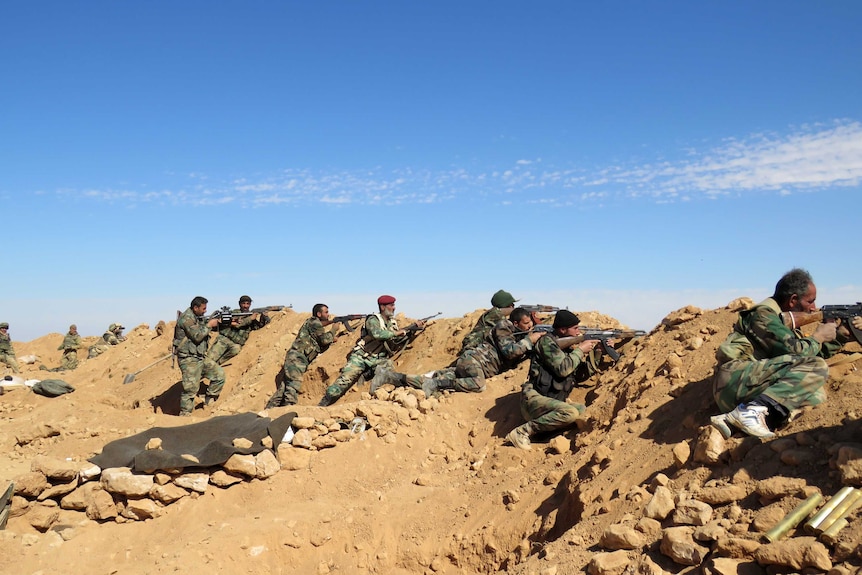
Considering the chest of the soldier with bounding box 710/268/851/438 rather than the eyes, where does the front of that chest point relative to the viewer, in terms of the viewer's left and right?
facing to the right of the viewer

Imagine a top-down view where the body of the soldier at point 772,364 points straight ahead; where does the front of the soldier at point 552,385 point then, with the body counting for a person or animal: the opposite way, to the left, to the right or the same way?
the same way

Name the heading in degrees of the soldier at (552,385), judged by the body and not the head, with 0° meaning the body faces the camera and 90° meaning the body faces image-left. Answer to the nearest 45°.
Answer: approximately 270°

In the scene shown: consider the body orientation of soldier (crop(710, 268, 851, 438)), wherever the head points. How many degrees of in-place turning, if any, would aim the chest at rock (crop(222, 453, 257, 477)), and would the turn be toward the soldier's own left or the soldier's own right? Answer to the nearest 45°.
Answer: approximately 180°

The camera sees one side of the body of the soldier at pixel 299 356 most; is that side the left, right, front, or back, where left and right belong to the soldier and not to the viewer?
right

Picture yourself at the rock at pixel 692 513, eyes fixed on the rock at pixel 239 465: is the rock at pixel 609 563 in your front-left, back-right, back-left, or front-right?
front-left

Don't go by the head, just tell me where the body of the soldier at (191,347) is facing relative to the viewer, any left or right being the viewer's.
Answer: facing to the right of the viewer

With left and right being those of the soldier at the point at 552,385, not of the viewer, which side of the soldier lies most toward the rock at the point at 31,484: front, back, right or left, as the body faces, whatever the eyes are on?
back

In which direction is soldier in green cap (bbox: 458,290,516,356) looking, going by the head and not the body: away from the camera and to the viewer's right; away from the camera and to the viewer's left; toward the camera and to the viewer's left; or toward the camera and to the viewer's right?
away from the camera and to the viewer's right

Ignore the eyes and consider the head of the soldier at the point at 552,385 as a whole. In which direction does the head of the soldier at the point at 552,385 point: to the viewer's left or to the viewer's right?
to the viewer's right

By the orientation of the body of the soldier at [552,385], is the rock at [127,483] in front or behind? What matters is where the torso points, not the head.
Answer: behind

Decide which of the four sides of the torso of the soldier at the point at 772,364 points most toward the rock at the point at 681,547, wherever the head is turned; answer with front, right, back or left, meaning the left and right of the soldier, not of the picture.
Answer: right

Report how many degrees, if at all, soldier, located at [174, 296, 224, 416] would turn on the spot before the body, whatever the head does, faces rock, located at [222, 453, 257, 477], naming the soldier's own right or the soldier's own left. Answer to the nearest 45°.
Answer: approximately 90° to the soldier's own right

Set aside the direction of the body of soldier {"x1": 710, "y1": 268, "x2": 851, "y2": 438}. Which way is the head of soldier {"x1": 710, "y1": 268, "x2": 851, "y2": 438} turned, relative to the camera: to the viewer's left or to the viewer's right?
to the viewer's right

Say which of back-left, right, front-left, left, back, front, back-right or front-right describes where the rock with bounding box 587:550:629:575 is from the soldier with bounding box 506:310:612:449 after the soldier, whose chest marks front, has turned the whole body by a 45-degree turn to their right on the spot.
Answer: front-right

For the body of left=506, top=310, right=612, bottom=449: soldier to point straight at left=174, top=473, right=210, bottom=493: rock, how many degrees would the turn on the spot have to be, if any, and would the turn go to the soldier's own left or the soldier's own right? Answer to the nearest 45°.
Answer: approximately 180°
